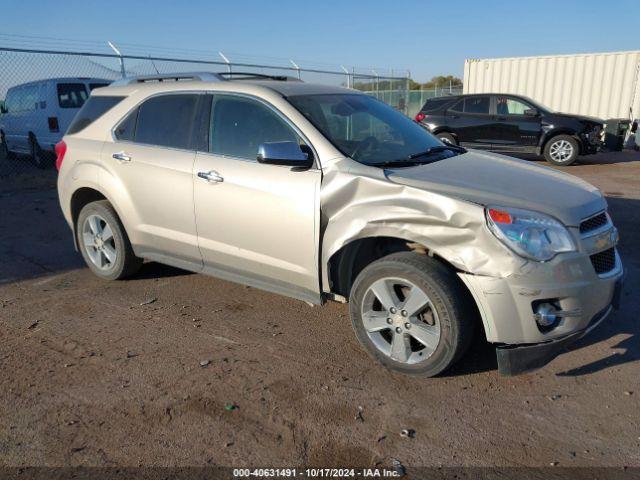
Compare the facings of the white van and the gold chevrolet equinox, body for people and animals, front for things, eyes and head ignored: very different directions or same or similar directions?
very different directions

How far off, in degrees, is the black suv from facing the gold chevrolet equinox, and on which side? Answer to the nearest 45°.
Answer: approximately 90° to its right

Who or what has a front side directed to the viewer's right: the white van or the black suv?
the black suv

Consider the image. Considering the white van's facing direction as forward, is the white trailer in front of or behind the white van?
behind

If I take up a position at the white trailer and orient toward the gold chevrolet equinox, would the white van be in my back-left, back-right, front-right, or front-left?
front-right

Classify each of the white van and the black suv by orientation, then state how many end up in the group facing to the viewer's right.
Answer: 1

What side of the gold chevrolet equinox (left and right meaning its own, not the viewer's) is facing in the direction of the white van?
back

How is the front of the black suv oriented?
to the viewer's right

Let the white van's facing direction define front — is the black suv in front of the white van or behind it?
behind

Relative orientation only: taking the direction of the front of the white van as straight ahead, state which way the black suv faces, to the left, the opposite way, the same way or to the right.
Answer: the opposite way

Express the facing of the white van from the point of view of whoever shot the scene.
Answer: facing away from the viewer and to the left of the viewer
